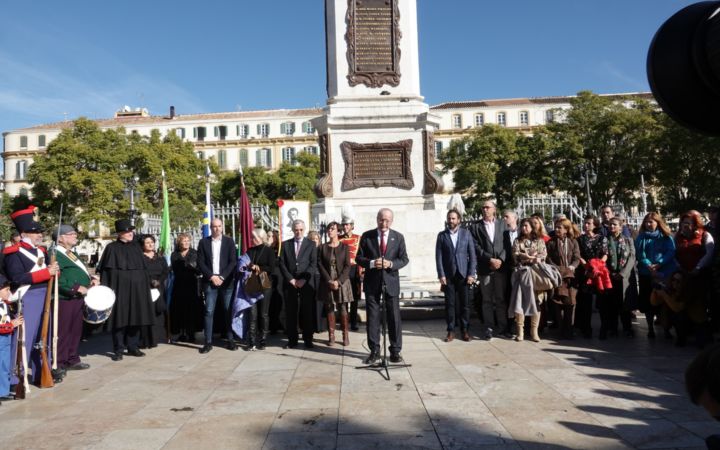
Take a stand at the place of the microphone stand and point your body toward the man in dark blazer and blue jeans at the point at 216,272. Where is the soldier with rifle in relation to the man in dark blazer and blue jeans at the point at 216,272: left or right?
left

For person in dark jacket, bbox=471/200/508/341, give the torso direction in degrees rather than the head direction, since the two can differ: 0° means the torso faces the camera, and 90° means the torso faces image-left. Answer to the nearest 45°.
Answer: approximately 0°

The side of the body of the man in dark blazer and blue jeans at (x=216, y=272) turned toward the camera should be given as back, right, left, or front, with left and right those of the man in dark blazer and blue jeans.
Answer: front

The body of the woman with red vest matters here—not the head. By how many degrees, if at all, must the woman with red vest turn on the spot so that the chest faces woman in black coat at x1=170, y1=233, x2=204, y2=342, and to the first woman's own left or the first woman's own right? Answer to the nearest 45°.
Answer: approximately 45° to the first woman's own right

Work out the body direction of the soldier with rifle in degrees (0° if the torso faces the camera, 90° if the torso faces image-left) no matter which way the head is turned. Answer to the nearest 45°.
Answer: approximately 315°

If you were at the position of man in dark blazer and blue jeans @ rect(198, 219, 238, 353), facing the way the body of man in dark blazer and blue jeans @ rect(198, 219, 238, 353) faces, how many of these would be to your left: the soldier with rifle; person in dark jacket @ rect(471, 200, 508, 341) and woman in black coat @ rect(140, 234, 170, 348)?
1

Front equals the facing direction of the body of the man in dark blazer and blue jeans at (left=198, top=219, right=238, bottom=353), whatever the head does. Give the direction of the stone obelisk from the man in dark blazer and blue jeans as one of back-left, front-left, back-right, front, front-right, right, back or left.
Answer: back-left

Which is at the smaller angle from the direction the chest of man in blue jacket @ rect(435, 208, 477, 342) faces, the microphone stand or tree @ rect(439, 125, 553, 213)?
the microphone stand

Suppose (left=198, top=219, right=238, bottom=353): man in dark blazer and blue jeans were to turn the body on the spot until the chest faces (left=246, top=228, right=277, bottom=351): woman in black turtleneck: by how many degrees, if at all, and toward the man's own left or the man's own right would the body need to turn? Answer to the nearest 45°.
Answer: approximately 45° to the man's own left

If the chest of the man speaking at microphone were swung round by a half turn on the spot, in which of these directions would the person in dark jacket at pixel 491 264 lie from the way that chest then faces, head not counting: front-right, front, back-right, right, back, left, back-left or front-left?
front-right

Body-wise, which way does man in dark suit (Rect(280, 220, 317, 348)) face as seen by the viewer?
toward the camera

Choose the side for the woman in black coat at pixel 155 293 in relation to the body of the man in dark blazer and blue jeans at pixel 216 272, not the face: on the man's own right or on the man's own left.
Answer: on the man's own right

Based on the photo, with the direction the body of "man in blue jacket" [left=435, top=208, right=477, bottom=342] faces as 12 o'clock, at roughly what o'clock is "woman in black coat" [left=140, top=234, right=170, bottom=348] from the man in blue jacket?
The woman in black coat is roughly at 3 o'clock from the man in blue jacket.

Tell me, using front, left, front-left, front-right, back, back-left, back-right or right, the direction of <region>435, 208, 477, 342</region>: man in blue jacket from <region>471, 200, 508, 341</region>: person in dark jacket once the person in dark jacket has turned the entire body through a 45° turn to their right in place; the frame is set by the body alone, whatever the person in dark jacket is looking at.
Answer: front

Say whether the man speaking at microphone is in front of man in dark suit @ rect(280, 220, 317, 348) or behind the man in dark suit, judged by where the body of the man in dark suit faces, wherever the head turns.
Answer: in front
